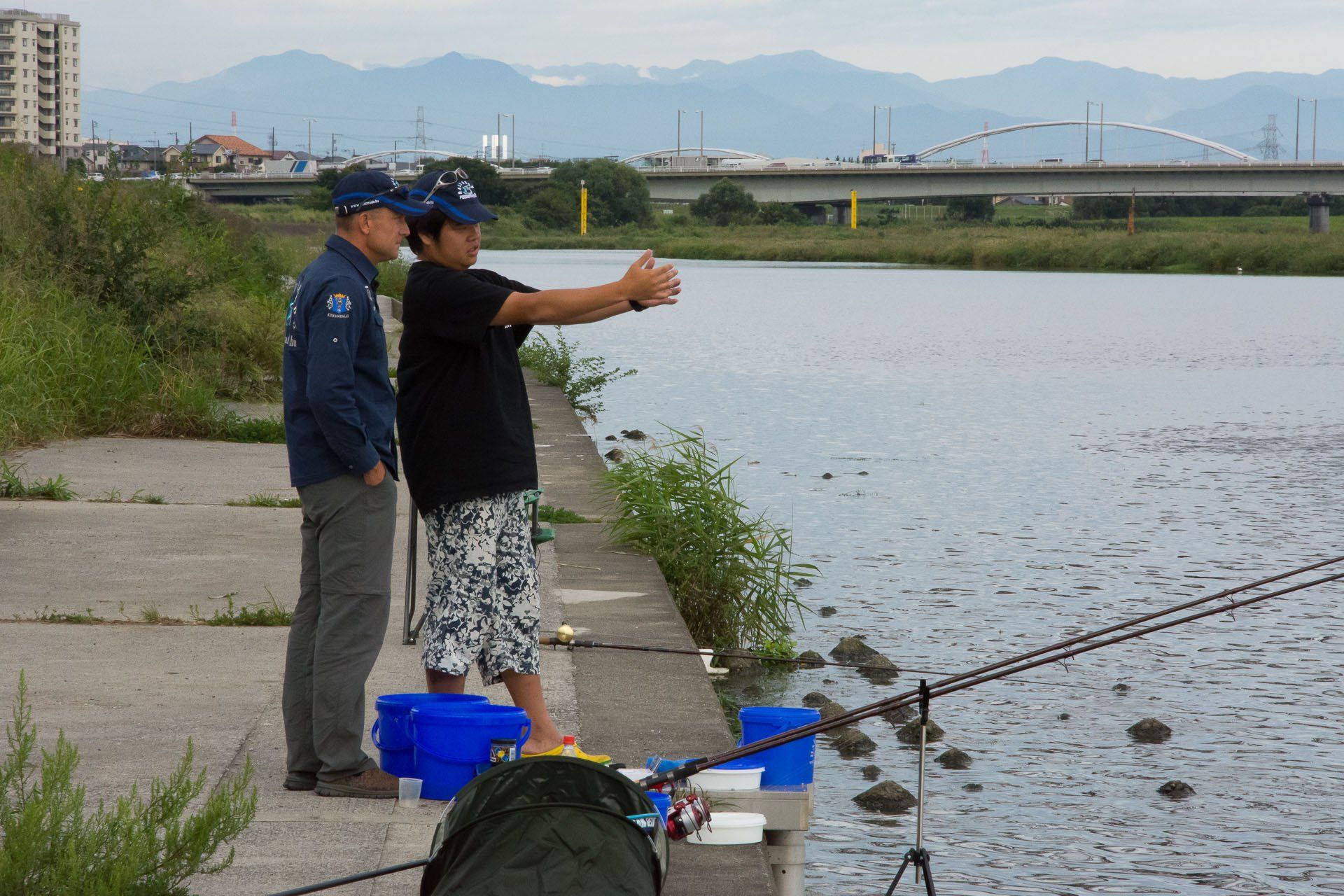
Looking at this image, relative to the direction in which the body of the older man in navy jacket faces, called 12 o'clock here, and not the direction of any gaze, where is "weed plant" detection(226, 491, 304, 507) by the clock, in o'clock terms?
The weed plant is roughly at 9 o'clock from the older man in navy jacket.

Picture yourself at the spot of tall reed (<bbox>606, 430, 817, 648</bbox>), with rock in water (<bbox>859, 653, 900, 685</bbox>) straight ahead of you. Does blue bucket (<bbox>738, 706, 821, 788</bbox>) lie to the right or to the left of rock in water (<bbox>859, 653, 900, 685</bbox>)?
right

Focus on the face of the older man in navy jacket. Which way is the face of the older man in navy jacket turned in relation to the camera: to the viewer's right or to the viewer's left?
to the viewer's right

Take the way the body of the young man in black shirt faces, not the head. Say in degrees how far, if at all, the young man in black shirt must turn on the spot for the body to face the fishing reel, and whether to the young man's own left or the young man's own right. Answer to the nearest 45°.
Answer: approximately 45° to the young man's own right

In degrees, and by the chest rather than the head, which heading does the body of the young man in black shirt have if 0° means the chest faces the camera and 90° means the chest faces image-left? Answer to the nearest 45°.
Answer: approximately 270°

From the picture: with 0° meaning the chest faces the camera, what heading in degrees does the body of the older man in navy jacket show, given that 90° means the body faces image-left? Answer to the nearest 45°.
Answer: approximately 270°
